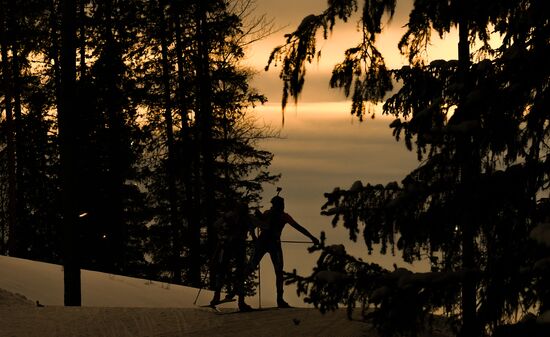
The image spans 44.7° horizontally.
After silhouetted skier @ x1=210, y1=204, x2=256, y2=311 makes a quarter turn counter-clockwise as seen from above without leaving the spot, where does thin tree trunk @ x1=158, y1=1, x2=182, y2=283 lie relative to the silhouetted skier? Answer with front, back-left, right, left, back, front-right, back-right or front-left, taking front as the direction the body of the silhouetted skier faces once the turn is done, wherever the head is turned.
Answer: front-left

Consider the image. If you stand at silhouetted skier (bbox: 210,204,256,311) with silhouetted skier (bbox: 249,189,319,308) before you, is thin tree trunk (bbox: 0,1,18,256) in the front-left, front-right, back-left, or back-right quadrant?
back-left

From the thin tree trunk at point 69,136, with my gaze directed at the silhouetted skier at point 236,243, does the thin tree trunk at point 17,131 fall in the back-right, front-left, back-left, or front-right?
back-left

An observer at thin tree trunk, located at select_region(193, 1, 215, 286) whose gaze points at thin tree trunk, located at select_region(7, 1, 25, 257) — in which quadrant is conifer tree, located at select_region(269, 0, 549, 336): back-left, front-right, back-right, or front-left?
back-left

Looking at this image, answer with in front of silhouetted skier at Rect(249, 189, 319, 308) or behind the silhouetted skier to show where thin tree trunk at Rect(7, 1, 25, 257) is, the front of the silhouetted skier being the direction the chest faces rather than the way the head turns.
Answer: behind

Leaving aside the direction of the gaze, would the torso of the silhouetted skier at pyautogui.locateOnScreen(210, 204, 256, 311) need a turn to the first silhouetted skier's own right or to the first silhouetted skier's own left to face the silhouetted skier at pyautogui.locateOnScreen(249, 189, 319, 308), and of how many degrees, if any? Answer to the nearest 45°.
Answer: approximately 45° to the first silhouetted skier's own left

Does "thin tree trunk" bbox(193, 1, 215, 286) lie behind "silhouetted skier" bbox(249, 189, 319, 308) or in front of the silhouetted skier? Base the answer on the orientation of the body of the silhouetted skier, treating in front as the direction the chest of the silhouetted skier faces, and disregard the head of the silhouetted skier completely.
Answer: behind

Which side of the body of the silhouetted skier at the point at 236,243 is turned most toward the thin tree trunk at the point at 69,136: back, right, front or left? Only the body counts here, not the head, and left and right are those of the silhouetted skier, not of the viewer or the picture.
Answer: back

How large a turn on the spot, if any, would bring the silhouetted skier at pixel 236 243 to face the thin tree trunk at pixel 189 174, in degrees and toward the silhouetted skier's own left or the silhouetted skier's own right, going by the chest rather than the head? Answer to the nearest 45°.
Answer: approximately 135° to the silhouetted skier's own left
